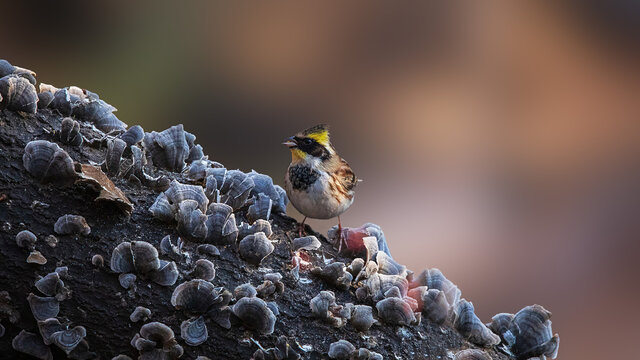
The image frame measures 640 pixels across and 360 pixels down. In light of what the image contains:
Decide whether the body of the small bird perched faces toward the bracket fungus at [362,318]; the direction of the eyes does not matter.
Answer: no

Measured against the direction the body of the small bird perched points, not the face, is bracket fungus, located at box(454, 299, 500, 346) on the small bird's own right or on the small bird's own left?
on the small bird's own left

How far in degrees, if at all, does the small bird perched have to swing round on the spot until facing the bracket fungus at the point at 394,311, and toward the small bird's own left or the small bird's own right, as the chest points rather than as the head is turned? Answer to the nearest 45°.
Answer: approximately 90° to the small bird's own left

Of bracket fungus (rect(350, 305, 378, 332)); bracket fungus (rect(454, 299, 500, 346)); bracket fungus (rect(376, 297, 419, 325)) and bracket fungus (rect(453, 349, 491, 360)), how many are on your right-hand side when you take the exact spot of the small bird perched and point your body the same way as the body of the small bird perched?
0

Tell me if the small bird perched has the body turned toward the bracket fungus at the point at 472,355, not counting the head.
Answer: no

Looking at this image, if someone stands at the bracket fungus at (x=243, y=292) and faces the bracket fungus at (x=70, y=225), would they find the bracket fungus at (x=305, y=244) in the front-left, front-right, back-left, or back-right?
back-right

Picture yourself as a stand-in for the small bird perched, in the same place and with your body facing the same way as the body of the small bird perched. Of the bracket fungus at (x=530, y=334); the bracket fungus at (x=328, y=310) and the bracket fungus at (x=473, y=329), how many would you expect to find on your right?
0

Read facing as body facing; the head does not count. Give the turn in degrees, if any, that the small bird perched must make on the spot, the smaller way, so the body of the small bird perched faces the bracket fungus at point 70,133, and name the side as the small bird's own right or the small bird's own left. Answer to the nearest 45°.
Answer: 0° — it already faces it

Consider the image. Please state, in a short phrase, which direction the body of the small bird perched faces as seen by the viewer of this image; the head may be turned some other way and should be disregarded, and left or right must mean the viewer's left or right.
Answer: facing the viewer and to the left of the viewer
